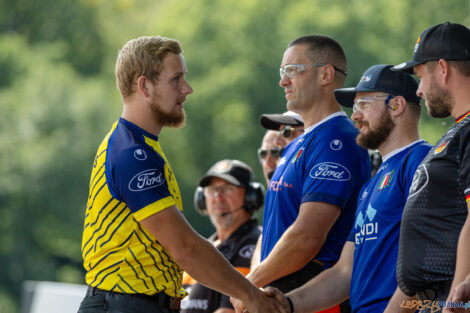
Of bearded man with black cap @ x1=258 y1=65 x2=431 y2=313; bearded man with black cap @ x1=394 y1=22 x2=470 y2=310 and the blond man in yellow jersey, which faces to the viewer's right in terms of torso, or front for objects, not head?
the blond man in yellow jersey

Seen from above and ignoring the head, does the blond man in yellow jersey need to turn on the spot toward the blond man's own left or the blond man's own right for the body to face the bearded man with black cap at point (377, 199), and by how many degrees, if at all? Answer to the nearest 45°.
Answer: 0° — they already face them

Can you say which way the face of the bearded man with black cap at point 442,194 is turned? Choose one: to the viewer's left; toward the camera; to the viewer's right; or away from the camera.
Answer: to the viewer's left

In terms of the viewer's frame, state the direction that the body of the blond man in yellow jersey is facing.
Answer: to the viewer's right

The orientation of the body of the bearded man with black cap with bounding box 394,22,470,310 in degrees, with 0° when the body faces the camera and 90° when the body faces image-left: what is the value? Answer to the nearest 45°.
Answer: approximately 90°

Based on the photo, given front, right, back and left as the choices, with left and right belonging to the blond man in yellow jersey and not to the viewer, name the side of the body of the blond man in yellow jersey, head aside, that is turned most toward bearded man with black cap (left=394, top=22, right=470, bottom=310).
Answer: front

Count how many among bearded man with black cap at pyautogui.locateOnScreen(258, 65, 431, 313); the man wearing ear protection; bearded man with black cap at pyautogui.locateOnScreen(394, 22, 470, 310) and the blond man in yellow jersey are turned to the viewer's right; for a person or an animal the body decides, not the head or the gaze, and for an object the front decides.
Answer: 1

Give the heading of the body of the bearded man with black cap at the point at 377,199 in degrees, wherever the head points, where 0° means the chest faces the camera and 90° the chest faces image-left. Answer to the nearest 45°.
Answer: approximately 45°

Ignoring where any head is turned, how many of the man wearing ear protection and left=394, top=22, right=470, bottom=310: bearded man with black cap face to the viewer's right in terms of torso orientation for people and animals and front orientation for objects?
0

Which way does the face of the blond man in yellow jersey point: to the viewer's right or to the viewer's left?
to the viewer's right

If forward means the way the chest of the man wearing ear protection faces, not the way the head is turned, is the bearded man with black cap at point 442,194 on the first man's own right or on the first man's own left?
on the first man's own left

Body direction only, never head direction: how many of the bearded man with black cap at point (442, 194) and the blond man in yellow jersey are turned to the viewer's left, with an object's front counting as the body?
1

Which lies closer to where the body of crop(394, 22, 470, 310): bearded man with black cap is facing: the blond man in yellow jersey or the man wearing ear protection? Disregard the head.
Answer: the blond man in yellow jersey

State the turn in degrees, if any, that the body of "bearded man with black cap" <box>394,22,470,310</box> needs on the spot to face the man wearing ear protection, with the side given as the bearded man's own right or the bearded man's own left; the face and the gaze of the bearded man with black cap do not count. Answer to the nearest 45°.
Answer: approximately 45° to the bearded man's own right

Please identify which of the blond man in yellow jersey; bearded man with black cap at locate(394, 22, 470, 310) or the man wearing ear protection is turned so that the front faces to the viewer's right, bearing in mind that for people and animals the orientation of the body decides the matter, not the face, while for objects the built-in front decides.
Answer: the blond man in yellow jersey
